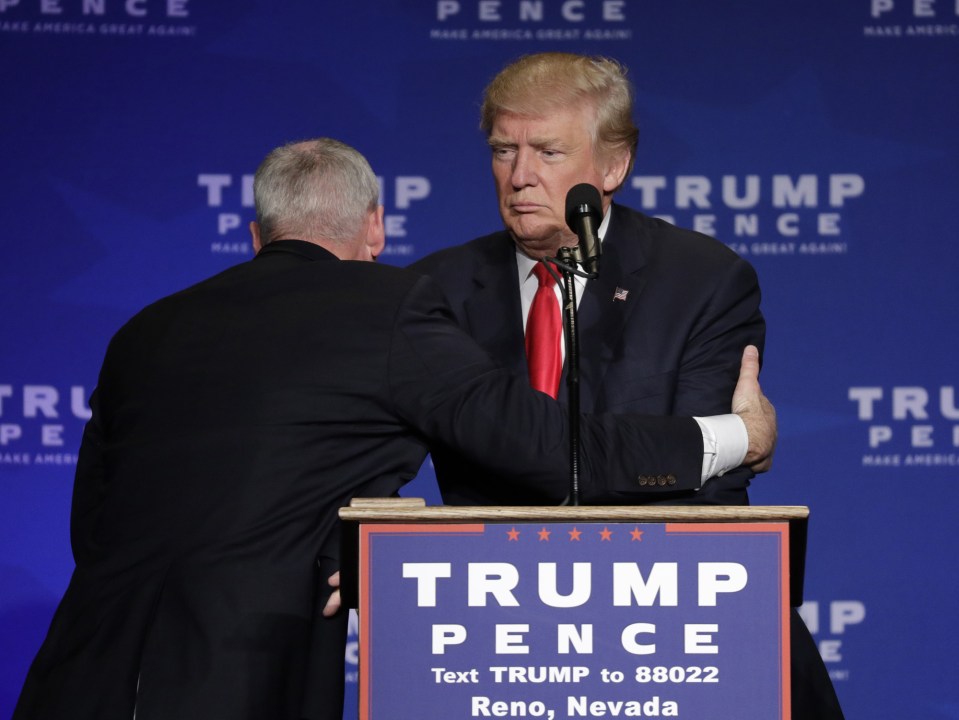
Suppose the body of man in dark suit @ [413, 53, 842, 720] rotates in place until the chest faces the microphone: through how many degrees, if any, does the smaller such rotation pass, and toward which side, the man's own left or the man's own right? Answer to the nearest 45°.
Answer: approximately 45° to the man's own left

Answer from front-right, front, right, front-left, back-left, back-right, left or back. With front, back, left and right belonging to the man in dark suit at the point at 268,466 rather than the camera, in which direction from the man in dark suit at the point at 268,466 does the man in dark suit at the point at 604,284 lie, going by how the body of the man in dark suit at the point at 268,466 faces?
front

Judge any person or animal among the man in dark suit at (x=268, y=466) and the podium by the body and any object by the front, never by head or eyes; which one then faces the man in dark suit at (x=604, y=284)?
the man in dark suit at (x=268, y=466)

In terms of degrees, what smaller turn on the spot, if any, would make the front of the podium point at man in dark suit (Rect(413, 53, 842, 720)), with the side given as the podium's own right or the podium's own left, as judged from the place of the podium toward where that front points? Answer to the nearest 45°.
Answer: approximately 180°

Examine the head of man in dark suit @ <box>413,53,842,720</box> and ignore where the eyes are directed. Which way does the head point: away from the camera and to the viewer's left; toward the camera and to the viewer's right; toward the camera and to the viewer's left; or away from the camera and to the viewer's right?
toward the camera and to the viewer's left

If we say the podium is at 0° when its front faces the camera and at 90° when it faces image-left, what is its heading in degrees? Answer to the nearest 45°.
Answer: approximately 0°

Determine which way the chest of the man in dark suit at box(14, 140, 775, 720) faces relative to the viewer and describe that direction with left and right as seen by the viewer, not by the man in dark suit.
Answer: facing away from the viewer and to the right of the viewer

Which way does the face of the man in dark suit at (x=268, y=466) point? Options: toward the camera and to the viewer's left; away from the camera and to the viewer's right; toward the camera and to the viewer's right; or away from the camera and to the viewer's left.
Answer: away from the camera and to the viewer's right

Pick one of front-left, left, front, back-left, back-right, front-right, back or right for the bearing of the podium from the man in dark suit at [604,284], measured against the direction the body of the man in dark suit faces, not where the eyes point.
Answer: front-left

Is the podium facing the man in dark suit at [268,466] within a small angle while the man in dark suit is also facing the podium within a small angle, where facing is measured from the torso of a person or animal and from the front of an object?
no

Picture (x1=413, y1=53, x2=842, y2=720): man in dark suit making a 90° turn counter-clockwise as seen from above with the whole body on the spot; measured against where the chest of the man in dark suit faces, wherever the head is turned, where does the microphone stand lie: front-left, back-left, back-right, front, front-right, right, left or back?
front-right

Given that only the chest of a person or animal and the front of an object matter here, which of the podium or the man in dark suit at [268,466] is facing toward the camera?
the podium

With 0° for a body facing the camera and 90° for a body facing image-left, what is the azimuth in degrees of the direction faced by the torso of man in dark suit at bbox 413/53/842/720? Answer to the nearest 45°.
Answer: approximately 45°

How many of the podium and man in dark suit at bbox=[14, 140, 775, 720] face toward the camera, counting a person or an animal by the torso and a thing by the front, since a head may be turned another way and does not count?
1

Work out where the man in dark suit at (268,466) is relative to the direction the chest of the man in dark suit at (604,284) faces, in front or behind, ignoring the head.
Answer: in front

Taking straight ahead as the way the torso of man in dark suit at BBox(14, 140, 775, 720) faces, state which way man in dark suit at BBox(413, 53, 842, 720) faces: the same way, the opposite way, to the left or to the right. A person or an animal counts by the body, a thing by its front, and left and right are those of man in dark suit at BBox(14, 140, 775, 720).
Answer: the opposite way
